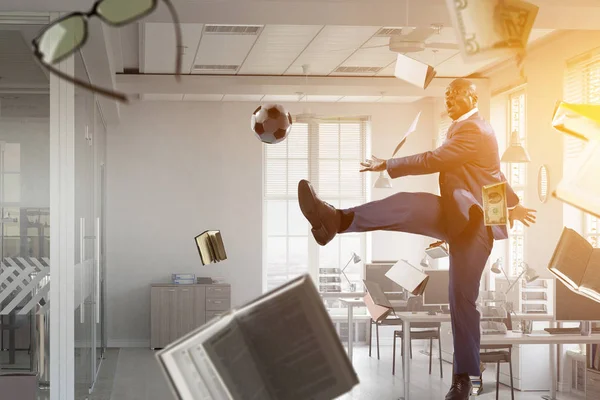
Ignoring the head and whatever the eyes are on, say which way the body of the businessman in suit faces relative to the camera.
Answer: to the viewer's left

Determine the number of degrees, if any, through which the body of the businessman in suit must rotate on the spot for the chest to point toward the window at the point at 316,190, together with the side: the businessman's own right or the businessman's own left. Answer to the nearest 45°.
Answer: approximately 90° to the businessman's own right

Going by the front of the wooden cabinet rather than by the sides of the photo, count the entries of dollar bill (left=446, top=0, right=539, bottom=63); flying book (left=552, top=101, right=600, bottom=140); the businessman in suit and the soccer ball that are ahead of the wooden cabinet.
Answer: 4

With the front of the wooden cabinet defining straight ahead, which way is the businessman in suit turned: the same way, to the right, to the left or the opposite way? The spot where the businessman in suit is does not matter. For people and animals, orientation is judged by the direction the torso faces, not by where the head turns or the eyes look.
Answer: to the right

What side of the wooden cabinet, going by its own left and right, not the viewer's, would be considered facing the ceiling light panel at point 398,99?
left

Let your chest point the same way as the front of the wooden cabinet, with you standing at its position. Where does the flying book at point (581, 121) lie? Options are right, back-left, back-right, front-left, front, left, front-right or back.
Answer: front

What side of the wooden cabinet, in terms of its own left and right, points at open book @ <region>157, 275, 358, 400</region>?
front

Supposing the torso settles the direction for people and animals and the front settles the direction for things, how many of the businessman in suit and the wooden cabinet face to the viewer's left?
1

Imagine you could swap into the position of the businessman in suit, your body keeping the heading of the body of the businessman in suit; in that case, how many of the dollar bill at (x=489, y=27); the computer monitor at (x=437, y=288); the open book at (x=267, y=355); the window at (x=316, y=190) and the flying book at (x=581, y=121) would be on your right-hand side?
2

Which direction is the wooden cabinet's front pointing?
toward the camera
